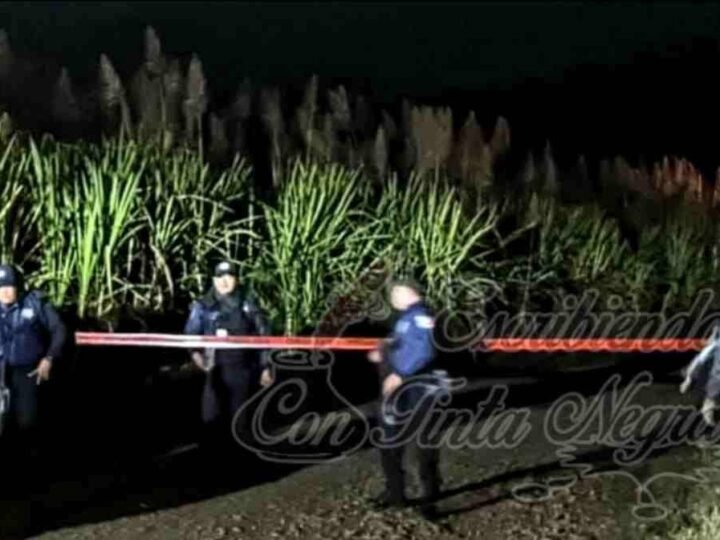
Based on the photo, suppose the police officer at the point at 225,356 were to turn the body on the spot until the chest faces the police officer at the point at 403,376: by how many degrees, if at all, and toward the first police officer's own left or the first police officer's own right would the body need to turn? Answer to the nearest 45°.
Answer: approximately 45° to the first police officer's own left

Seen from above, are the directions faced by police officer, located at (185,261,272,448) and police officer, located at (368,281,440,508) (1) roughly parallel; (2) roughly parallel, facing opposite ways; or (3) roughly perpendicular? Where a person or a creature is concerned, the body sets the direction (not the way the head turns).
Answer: roughly perpendicular

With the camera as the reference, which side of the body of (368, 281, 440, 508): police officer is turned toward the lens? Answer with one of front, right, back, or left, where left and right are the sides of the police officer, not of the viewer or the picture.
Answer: left

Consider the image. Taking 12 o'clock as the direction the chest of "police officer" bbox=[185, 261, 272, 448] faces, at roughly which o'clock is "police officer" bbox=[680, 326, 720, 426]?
"police officer" bbox=[680, 326, 720, 426] is roughly at 9 o'clock from "police officer" bbox=[185, 261, 272, 448].

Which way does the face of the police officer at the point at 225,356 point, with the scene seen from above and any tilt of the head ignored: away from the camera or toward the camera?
toward the camera

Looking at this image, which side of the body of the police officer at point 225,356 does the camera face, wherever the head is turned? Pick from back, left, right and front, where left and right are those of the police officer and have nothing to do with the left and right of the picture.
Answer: front
